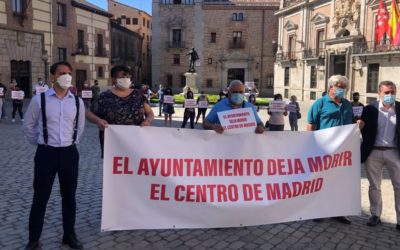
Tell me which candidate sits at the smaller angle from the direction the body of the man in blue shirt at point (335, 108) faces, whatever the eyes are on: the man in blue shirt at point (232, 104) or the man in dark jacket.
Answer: the man in dark jacket

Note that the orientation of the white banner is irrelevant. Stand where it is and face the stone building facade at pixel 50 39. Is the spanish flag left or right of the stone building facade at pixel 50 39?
right

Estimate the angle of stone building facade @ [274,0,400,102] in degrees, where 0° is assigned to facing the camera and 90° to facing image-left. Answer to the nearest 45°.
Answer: approximately 45°

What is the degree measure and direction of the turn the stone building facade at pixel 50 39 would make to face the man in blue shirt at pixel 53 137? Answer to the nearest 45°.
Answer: approximately 45° to its right

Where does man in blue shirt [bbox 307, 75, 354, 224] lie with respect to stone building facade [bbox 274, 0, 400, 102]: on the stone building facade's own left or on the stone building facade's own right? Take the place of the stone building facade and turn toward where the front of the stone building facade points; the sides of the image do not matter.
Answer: on the stone building facade's own left

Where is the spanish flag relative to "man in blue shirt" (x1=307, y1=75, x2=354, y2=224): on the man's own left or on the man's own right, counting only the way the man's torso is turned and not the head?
on the man's own left

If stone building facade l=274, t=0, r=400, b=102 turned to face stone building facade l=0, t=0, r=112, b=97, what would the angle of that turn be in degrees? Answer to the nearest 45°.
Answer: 0° — it already faces it

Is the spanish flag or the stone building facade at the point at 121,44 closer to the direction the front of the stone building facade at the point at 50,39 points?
the spanish flag

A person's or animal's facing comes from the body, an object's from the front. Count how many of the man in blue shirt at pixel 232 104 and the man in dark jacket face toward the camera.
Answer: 2

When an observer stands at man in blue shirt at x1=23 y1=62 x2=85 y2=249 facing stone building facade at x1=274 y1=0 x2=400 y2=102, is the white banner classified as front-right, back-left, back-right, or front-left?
front-right

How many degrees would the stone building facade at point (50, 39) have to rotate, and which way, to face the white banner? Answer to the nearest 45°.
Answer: approximately 45° to its right

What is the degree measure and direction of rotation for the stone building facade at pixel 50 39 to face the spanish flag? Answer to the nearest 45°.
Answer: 0° — it already faces it

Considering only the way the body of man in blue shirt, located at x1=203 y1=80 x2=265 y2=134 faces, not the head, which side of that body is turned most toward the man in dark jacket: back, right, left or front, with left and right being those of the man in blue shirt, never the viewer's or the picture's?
left

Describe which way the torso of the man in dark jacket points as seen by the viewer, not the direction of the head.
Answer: toward the camera

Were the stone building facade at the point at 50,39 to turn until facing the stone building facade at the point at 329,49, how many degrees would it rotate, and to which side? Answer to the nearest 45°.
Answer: approximately 45° to its left

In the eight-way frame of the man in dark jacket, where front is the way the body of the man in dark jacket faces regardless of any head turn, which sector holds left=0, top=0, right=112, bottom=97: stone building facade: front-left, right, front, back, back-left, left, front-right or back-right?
back-right
